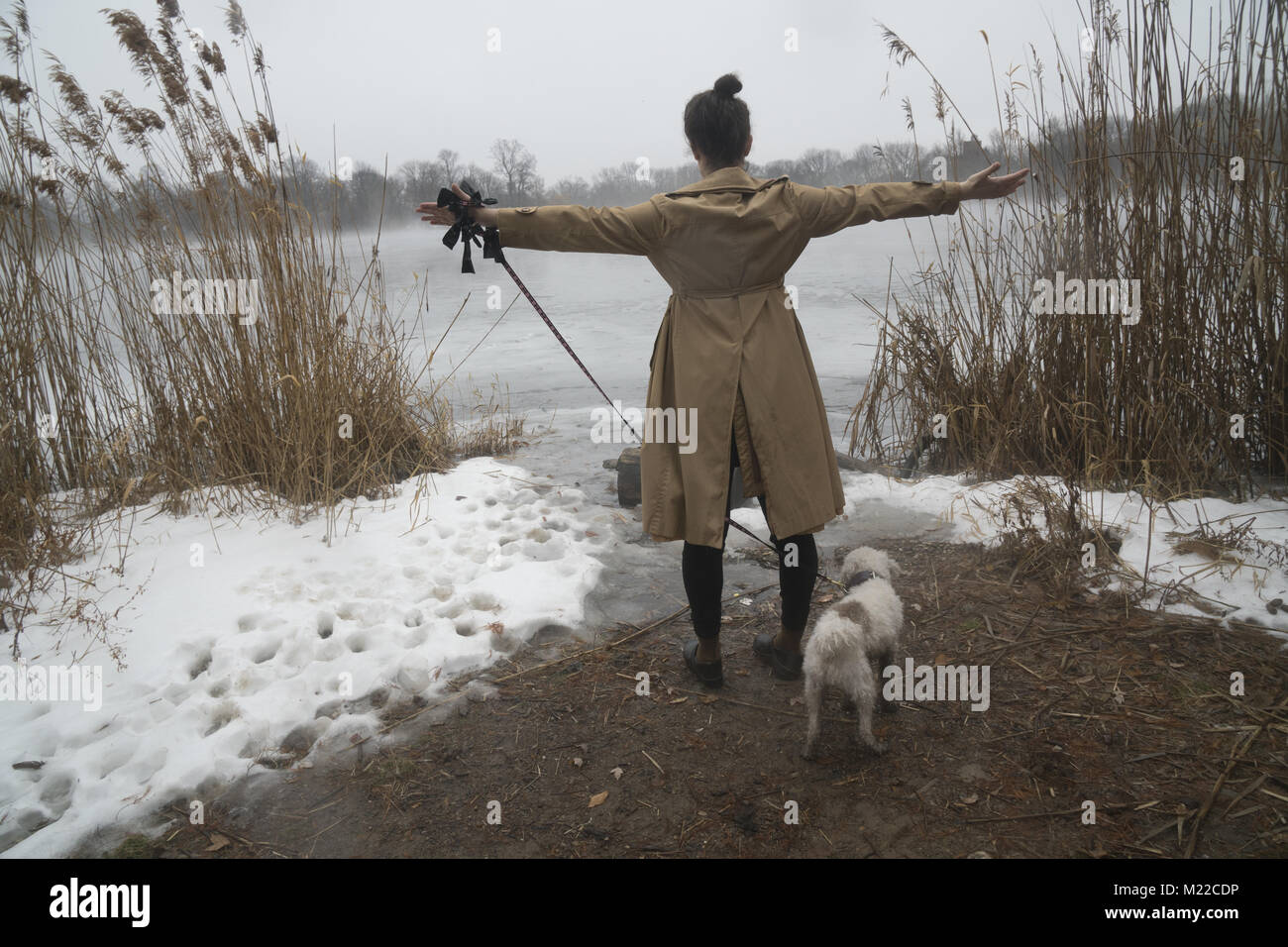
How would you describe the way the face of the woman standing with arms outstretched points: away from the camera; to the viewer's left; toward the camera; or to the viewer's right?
away from the camera

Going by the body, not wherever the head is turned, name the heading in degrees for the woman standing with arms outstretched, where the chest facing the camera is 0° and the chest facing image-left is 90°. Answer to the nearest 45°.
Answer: approximately 180°

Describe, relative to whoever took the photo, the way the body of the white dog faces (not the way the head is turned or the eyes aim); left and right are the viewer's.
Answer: facing away from the viewer and to the right of the viewer
